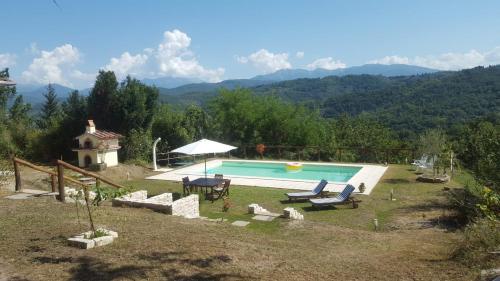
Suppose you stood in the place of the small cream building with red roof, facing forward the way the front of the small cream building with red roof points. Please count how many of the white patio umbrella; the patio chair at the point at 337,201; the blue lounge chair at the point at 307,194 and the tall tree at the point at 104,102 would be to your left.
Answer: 3

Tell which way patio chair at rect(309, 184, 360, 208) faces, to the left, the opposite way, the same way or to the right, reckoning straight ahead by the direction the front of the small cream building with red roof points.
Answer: to the right

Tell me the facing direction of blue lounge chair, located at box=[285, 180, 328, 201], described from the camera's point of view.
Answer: facing to the left of the viewer

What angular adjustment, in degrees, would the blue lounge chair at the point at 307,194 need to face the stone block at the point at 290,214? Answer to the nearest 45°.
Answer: approximately 90° to its left

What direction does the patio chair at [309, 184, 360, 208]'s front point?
to the viewer's left

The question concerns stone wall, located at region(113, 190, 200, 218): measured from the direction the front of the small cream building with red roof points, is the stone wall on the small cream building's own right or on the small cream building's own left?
on the small cream building's own left

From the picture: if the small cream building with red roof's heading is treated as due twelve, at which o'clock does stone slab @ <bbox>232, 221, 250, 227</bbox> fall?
The stone slab is roughly at 10 o'clock from the small cream building with red roof.

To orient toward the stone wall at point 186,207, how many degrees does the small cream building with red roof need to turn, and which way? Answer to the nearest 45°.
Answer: approximately 45° to its left

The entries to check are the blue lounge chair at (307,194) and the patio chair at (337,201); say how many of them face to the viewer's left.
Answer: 2

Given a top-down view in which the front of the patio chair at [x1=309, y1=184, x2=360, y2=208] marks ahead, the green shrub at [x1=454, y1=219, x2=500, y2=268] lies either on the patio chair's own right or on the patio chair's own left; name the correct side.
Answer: on the patio chair's own left

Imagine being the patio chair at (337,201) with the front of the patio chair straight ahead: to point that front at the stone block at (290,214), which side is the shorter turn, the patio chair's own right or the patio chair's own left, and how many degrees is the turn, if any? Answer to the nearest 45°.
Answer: approximately 45° to the patio chair's own left
